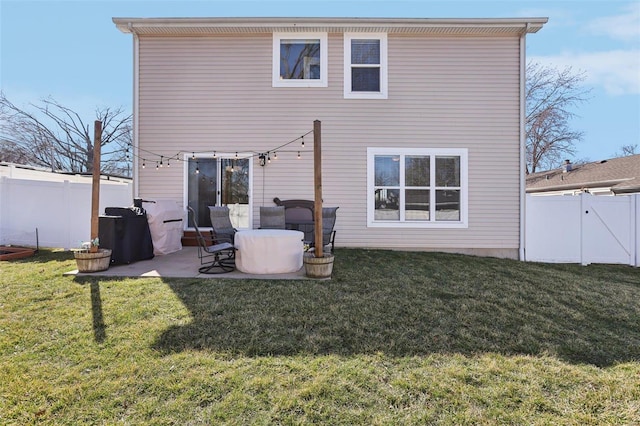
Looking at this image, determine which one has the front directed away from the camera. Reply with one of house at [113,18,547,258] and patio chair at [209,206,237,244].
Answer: the house

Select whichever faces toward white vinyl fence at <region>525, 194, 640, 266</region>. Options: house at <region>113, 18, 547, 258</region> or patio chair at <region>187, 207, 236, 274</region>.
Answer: the patio chair

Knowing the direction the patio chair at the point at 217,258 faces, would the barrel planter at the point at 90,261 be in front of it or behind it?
behind

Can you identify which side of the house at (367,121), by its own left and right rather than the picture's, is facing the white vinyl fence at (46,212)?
left

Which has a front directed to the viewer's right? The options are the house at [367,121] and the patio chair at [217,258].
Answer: the patio chair

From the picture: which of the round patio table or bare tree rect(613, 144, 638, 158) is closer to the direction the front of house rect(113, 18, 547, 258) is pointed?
the bare tree

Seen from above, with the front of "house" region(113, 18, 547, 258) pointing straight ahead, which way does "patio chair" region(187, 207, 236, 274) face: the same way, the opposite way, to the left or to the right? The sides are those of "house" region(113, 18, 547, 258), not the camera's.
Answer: to the right

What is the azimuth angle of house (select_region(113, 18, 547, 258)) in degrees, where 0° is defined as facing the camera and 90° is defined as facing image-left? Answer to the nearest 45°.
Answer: approximately 180°

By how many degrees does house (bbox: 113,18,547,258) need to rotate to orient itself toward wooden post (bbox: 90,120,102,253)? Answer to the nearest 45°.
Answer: approximately 135° to its left
